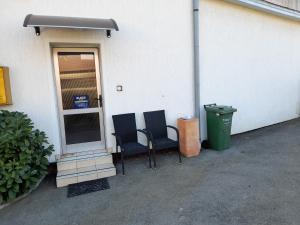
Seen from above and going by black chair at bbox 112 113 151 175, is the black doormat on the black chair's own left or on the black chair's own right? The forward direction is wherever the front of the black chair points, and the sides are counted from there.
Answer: on the black chair's own right

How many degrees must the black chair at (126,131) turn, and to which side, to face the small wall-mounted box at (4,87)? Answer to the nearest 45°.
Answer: approximately 135° to its right

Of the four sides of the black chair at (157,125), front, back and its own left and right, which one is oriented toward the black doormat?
right

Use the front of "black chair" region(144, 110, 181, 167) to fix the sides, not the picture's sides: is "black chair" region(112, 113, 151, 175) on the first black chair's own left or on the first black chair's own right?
on the first black chair's own right

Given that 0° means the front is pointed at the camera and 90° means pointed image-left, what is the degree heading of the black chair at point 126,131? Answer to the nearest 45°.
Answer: approximately 315°

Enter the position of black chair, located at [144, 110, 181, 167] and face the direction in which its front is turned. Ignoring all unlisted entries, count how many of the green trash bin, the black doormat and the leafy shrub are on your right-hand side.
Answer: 2

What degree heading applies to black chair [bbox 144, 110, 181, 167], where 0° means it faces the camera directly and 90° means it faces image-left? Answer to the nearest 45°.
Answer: approximately 315°

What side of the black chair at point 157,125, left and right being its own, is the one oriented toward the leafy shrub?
right
